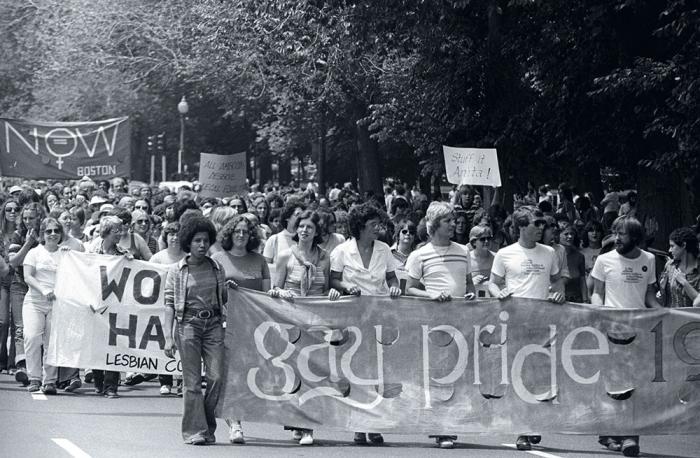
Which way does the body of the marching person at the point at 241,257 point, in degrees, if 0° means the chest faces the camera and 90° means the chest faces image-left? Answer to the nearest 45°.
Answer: approximately 0°

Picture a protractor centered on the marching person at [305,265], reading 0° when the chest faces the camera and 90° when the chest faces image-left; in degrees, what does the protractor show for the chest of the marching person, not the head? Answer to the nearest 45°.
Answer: approximately 0°

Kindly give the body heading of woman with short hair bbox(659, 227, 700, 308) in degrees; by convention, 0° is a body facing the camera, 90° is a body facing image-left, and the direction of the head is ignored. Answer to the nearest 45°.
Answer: approximately 45°
